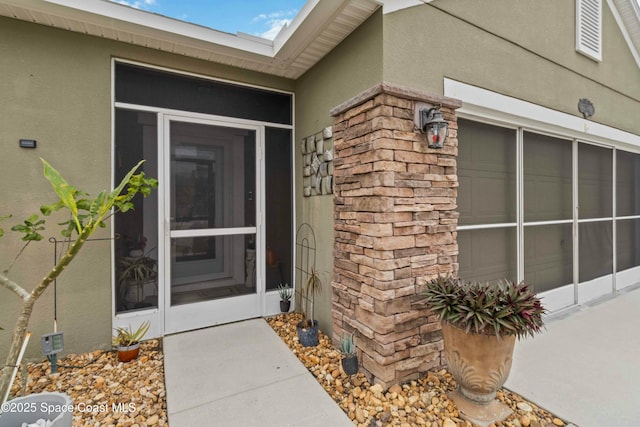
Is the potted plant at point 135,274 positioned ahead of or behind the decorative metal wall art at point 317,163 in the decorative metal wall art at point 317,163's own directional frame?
ahead

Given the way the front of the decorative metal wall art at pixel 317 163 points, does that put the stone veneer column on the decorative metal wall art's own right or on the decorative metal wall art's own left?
on the decorative metal wall art's own left

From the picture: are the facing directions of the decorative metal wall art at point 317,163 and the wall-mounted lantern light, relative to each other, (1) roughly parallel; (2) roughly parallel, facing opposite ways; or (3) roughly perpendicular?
roughly perpendicular

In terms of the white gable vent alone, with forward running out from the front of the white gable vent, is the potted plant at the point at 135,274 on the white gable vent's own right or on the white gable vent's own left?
on the white gable vent's own right

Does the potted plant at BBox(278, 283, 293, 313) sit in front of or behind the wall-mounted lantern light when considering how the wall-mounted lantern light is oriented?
behind

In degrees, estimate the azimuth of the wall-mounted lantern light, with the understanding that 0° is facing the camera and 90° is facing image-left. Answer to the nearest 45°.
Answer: approximately 315°

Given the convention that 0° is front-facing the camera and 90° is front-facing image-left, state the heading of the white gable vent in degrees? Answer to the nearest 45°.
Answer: approximately 315°

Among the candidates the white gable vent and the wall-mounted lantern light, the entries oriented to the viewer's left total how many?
0

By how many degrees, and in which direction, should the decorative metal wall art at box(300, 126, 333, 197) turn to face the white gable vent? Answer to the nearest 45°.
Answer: approximately 135° to its left

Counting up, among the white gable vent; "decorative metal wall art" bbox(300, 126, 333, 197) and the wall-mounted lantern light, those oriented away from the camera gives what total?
0

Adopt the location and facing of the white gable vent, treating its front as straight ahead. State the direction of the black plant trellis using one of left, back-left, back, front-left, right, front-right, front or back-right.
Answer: right

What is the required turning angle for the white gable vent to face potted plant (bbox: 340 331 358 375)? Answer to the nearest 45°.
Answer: approximately 90° to its right
